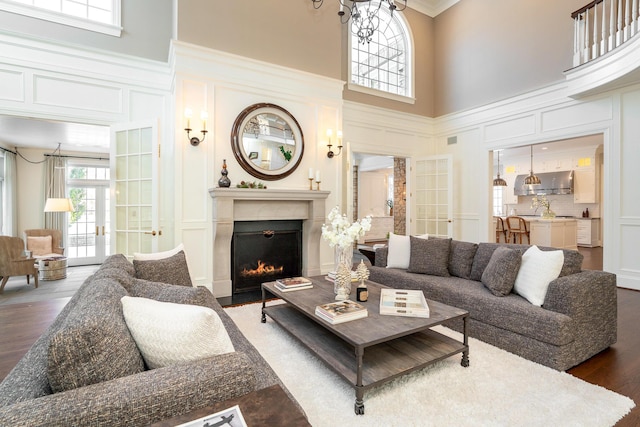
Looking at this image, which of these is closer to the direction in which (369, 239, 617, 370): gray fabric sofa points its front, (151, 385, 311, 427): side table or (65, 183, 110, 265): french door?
the side table

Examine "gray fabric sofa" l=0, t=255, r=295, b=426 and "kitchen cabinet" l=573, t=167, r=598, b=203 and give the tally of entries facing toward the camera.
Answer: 1

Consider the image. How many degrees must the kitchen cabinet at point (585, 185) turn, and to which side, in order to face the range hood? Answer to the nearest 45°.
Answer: approximately 90° to its right

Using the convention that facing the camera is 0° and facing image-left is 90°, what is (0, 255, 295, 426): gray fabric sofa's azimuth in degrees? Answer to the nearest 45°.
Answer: approximately 270°

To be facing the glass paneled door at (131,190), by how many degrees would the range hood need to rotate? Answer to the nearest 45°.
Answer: approximately 45° to its right

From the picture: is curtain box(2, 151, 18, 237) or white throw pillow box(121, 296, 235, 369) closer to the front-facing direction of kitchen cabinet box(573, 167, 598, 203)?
the white throw pillow

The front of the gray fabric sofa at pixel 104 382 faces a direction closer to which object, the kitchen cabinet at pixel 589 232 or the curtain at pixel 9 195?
the kitchen cabinet

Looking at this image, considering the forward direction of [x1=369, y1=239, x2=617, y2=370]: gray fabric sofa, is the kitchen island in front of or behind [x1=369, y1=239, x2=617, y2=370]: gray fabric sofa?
behind

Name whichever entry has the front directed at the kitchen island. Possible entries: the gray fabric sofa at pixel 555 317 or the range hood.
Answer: the range hood
